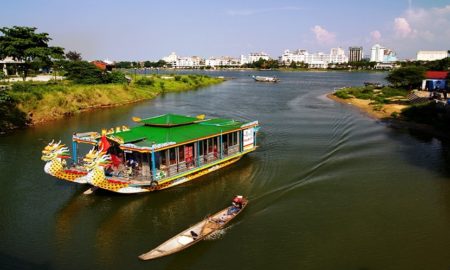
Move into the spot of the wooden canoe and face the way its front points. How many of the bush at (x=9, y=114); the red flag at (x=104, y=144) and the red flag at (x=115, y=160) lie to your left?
0

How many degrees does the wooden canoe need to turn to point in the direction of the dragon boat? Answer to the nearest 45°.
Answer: approximately 135° to its right

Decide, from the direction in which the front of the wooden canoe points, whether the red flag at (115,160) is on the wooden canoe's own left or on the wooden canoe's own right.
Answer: on the wooden canoe's own right

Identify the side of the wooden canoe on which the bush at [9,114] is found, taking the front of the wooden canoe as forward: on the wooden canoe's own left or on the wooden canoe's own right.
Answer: on the wooden canoe's own right

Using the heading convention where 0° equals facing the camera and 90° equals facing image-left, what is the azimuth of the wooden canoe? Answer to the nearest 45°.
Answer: approximately 45°

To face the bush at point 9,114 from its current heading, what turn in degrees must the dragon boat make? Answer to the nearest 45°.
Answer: approximately 90° to its right

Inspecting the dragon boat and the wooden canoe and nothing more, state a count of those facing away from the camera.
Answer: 0

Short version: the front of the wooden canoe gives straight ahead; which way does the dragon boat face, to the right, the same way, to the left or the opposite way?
the same way
